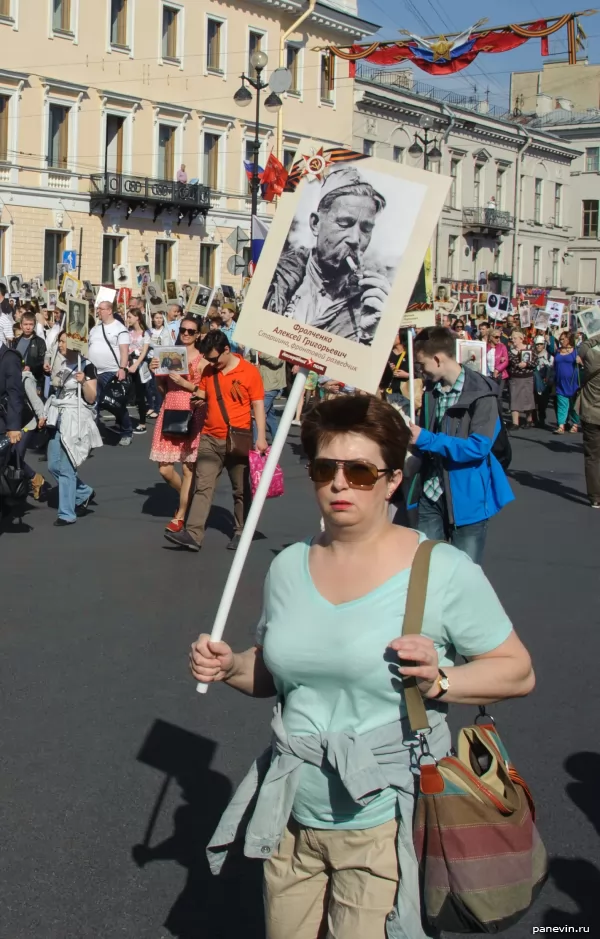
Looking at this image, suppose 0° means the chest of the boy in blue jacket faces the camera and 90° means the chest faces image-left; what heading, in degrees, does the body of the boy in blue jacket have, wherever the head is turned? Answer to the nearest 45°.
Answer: approximately 45°

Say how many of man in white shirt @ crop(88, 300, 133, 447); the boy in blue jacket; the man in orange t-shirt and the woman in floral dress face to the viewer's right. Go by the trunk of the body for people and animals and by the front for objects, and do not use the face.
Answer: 0

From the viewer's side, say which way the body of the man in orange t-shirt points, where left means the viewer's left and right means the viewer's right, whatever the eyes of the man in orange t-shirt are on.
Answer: facing the viewer and to the left of the viewer

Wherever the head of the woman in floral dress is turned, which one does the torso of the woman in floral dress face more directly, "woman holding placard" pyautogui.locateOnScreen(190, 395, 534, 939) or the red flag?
the woman holding placard

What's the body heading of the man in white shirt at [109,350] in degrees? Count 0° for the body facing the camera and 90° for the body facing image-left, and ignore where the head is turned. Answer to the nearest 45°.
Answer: approximately 45°

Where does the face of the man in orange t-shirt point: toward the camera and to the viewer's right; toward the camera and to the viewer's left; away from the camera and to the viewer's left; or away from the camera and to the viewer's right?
toward the camera and to the viewer's left

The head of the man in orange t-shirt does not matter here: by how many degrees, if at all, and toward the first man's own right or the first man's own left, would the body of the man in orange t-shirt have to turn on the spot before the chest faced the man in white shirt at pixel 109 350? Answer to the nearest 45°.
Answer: approximately 135° to the first man's own right

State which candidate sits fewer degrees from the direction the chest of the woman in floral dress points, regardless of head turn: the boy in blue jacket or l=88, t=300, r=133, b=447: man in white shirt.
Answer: the boy in blue jacket

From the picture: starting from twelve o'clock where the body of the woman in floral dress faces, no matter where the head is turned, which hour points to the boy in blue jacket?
The boy in blue jacket is roughly at 10 o'clock from the woman in floral dress.

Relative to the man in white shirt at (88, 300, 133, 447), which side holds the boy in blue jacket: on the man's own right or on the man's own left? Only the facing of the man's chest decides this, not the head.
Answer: on the man's own left

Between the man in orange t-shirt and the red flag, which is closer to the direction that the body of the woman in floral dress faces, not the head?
the man in orange t-shirt

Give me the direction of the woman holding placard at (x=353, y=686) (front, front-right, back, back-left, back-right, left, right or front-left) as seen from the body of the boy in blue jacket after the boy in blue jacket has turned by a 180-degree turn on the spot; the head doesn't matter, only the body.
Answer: back-right

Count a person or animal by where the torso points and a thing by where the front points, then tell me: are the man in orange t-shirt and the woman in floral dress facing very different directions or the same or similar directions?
same or similar directions
